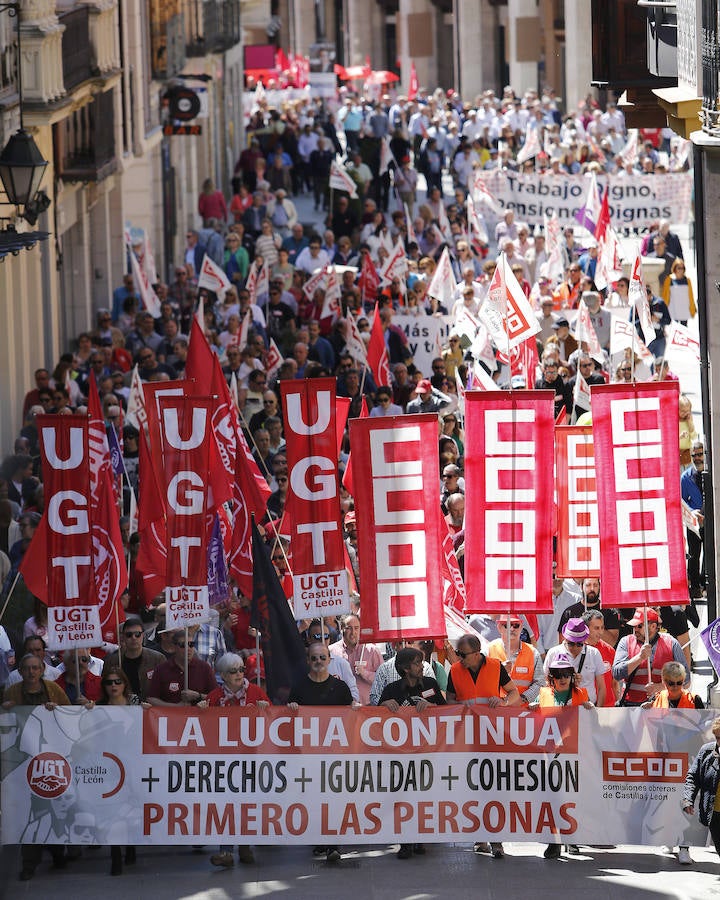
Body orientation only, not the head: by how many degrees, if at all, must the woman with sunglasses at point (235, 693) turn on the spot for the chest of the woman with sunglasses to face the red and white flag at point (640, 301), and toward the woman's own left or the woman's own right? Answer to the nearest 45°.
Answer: approximately 135° to the woman's own left

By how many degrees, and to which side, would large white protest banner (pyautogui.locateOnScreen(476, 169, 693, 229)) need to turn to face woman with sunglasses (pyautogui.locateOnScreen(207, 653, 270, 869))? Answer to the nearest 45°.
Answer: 0° — it already faces them

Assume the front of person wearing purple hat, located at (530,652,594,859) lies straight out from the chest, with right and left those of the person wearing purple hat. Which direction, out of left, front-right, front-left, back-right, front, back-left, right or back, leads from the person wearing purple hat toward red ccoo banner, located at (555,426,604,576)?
back

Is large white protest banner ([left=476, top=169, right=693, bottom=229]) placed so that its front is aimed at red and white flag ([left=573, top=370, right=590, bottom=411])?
yes

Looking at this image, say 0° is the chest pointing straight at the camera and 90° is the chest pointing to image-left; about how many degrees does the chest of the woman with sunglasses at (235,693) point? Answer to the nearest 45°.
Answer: approximately 0°

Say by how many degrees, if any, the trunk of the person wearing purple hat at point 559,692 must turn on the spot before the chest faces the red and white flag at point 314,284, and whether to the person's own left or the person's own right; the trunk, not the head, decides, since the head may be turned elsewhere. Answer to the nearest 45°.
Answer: approximately 180°

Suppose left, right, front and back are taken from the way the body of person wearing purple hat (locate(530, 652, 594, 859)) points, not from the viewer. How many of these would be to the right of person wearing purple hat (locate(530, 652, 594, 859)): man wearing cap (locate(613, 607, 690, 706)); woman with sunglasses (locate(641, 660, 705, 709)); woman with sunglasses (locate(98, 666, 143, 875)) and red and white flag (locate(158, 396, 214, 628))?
2
